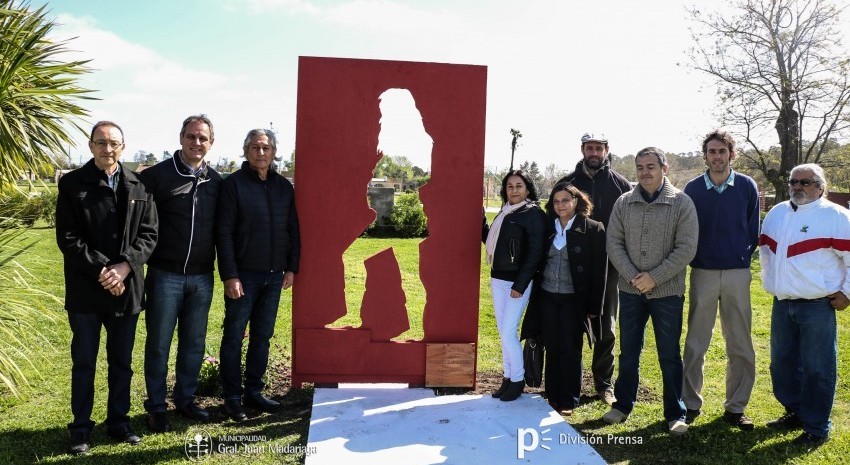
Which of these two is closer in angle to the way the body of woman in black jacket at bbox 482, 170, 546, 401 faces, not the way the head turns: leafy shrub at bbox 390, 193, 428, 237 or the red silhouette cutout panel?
the red silhouette cutout panel

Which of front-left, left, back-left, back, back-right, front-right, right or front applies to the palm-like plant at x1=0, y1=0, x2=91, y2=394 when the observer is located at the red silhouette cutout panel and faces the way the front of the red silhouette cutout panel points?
right

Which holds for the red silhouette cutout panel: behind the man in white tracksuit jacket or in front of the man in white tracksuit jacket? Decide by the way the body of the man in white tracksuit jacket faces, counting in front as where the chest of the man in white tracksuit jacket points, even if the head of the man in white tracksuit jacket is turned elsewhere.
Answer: in front

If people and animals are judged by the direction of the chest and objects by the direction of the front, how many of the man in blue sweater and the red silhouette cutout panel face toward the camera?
2

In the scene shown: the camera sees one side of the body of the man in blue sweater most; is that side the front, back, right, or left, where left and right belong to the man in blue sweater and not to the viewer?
front

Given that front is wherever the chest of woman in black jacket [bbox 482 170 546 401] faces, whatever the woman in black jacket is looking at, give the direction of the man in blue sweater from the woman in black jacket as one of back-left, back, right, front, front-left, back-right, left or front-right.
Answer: back-left

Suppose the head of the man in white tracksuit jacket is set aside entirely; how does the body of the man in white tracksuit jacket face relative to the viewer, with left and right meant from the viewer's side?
facing the viewer and to the left of the viewer

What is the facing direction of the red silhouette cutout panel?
toward the camera

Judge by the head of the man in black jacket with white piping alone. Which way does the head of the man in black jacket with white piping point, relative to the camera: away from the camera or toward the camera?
toward the camera

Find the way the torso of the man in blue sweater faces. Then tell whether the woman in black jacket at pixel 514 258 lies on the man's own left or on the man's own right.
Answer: on the man's own right

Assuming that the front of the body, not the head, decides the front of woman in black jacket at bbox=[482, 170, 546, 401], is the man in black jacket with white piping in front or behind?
in front

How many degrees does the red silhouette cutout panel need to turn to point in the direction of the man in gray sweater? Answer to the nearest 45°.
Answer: approximately 45° to its left

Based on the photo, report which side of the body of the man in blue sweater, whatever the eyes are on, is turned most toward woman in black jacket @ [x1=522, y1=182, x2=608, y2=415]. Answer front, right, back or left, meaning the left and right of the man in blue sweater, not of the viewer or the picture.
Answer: right

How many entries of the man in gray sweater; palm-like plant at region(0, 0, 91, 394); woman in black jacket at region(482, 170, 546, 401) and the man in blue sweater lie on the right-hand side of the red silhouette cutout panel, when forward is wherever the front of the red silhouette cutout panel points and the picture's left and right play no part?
1

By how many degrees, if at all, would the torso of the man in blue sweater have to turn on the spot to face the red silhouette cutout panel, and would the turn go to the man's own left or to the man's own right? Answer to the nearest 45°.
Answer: approximately 90° to the man's own right

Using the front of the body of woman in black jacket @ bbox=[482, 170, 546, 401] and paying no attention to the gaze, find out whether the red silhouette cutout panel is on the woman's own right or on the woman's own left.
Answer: on the woman's own right
